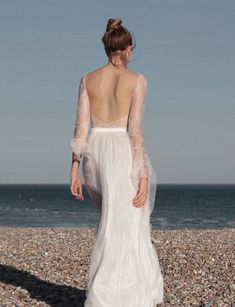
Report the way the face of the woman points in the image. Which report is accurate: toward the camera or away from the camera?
away from the camera

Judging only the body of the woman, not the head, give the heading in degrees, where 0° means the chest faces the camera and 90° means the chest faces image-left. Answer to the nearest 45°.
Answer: approximately 180°
